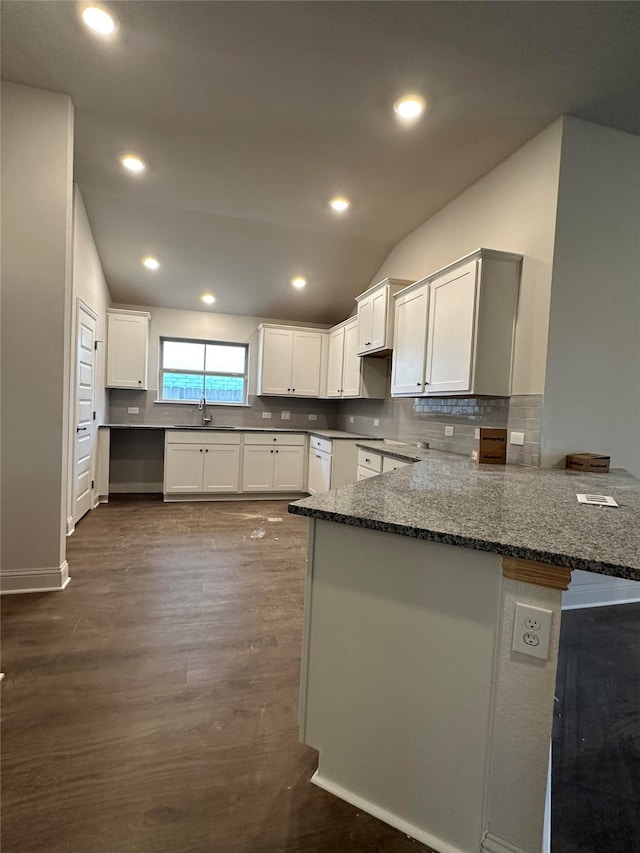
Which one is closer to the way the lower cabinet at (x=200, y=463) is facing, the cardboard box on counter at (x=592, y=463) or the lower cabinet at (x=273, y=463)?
the cardboard box on counter

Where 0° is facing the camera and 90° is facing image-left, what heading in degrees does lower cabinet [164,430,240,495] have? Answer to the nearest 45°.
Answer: approximately 0°

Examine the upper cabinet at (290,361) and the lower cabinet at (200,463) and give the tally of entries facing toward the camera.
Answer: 2

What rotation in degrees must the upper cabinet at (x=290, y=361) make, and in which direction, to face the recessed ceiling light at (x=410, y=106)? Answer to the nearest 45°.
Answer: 0° — it already faces it

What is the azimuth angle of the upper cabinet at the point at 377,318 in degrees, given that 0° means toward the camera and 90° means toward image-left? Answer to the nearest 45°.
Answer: approximately 45°

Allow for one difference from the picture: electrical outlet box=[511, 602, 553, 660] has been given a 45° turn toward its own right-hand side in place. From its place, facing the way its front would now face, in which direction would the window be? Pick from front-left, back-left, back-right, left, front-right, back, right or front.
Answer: right

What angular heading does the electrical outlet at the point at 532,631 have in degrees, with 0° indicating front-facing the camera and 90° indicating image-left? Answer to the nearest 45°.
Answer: approximately 0°

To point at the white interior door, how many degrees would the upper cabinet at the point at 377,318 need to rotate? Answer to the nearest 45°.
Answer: approximately 45° to its right

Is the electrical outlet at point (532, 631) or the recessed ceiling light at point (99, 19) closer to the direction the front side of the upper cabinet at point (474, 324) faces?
the recessed ceiling light

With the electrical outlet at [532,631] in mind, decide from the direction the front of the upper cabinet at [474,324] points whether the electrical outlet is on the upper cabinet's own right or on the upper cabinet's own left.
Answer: on the upper cabinet's own left
